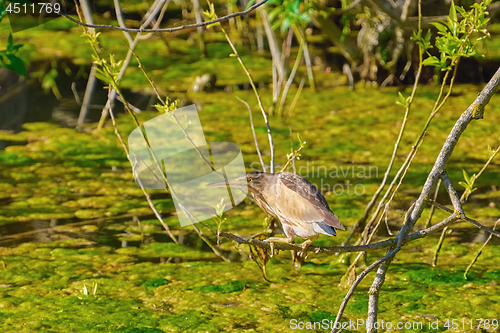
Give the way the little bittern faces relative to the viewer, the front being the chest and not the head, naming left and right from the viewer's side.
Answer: facing to the left of the viewer
